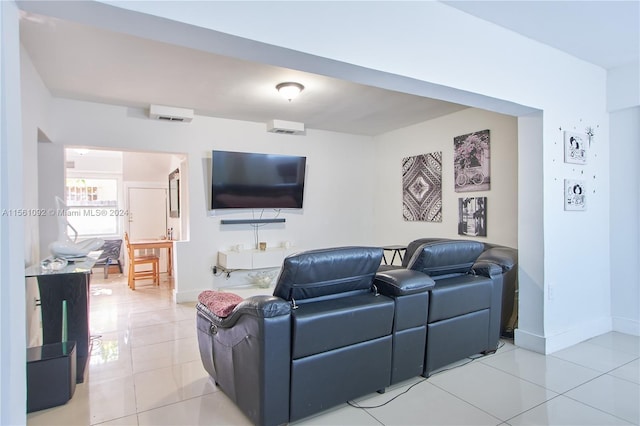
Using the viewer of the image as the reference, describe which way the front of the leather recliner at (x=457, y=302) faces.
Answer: facing away from the viewer and to the left of the viewer

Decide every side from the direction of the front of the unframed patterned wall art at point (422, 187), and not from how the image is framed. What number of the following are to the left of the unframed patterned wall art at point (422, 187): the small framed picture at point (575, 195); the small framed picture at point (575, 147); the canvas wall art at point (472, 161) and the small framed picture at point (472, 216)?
4

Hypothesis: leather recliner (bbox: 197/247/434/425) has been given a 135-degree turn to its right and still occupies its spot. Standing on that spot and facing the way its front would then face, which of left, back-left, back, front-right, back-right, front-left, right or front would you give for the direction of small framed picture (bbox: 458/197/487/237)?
front-left

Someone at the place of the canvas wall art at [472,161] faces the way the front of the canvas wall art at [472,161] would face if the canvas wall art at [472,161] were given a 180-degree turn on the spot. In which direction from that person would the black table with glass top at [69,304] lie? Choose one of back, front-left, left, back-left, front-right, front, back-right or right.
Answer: back

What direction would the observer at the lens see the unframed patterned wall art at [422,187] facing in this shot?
facing the viewer and to the left of the viewer

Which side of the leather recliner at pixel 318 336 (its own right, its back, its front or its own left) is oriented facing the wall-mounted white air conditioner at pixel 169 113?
front

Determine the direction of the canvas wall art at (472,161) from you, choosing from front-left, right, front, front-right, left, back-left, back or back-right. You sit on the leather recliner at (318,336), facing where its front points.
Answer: right

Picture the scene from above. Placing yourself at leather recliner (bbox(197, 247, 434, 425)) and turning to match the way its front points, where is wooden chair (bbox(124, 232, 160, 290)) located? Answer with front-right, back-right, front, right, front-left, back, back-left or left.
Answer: front

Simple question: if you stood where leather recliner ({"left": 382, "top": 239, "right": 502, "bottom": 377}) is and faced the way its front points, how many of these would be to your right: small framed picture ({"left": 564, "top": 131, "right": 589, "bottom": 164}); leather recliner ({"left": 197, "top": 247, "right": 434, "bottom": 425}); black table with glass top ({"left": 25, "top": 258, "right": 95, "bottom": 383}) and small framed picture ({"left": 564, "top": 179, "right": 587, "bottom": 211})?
2

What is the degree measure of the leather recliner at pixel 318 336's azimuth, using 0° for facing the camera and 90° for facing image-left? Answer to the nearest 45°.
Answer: approximately 135°
